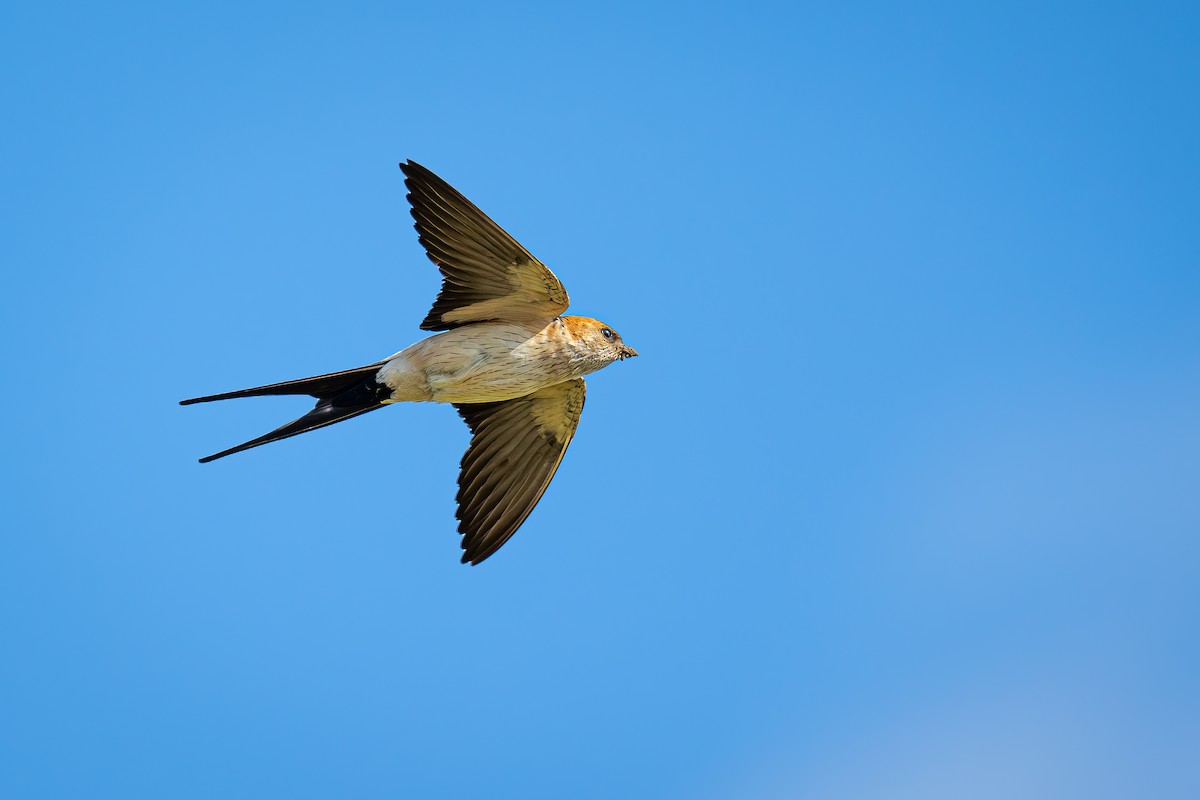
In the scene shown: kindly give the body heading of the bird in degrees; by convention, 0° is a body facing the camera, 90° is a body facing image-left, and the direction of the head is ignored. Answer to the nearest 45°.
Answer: approximately 270°
